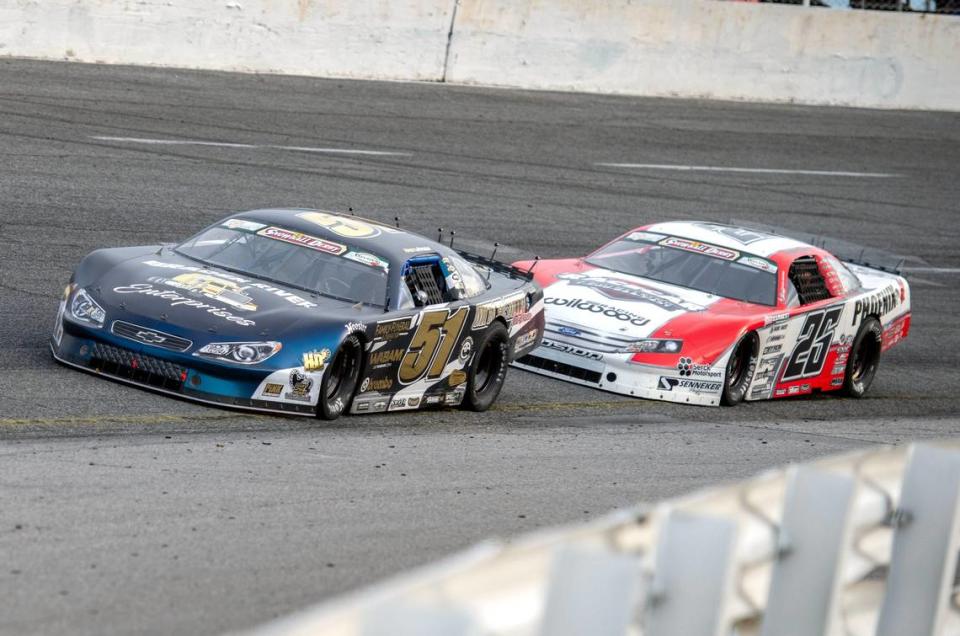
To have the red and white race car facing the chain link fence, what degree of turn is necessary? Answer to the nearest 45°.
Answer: approximately 135° to its right

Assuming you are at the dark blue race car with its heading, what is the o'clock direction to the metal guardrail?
The metal guardrail is roughly at 10 o'clock from the dark blue race car.

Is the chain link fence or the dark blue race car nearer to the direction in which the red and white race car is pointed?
the dark blue race car

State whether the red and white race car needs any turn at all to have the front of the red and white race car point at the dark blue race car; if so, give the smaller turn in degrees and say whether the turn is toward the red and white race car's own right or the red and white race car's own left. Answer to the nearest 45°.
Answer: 0° — it already faces it

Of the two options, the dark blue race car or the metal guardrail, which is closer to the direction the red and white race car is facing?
the dark blue race car

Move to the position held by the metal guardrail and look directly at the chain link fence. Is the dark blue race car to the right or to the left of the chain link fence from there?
left

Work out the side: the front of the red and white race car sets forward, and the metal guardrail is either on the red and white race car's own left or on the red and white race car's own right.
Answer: on the red and white race car's own left

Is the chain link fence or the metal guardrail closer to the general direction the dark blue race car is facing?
the metal guardrail

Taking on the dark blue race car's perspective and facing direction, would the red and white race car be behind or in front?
behind
